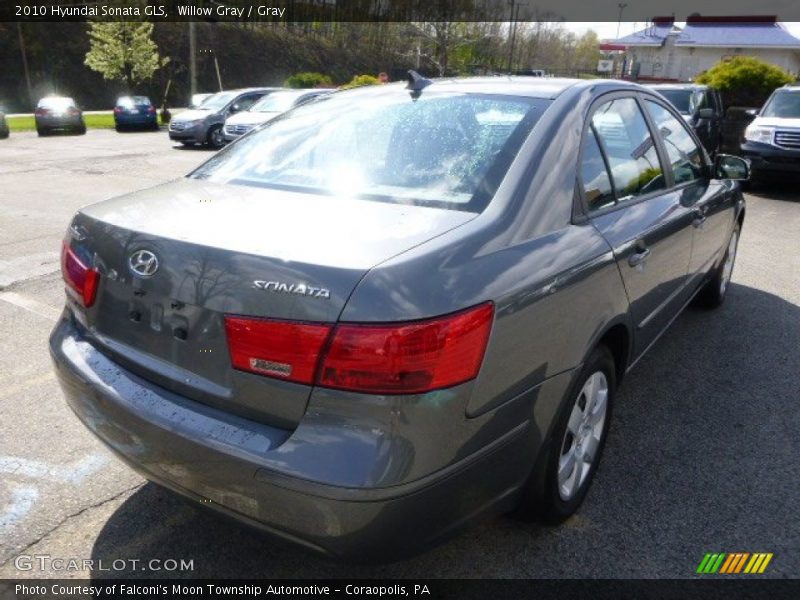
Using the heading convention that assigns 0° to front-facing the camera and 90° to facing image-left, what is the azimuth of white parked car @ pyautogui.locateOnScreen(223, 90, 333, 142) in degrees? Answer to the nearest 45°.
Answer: approximately 45°

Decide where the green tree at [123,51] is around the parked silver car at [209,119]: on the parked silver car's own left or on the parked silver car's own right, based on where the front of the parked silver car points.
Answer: on the parked silver car's own right

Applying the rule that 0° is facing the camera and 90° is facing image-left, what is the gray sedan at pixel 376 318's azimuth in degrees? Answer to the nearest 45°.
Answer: approximately 225°

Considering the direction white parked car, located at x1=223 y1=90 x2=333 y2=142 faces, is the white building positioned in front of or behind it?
behind

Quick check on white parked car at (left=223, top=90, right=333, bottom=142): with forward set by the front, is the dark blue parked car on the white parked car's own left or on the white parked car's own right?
on the white parked car's own right

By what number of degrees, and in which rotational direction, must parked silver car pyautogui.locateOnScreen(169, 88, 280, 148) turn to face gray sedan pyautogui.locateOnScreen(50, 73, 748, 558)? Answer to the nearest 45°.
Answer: approximately 45° to its left

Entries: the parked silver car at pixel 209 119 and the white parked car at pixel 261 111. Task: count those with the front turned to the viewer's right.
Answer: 0

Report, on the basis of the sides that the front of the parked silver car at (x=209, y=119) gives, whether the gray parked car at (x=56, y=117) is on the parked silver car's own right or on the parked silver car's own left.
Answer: on the parked silver car's own right

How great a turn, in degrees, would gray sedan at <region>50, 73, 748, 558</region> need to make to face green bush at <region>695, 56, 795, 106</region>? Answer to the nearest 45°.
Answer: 0° — it already faces it

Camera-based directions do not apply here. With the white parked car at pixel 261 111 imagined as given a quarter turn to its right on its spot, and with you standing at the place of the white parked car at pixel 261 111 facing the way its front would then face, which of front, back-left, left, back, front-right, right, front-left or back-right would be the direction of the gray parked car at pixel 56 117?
front

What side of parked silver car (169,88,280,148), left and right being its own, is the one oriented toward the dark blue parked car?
right

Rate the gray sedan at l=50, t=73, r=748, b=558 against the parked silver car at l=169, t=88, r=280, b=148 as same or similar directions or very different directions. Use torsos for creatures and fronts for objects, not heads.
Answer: very different directions

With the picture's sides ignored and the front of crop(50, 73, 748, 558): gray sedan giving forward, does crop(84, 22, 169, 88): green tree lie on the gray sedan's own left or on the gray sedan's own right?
on the gray sedan's own left
